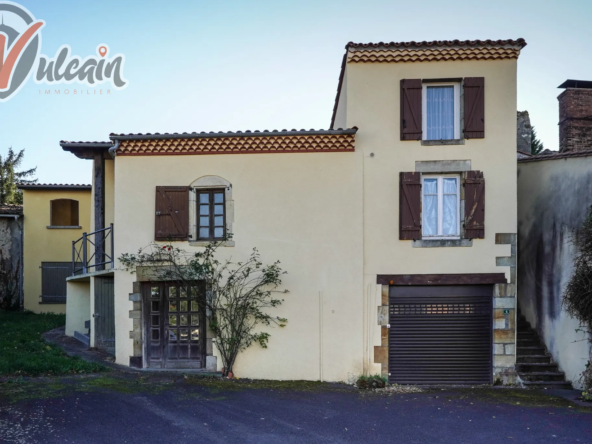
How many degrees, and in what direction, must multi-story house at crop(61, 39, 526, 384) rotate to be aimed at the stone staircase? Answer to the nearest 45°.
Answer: approximately 90° to its left

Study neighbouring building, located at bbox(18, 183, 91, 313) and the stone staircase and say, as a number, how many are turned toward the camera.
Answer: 2

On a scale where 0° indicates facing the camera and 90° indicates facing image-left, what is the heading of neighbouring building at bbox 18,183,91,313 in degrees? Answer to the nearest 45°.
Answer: approximately 0°

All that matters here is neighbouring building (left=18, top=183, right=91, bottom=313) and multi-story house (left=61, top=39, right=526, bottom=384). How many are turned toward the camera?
2

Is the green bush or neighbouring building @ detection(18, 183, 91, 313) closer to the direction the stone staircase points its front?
the green bush

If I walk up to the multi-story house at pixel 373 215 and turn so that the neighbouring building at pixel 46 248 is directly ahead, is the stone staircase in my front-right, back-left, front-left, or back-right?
back-right

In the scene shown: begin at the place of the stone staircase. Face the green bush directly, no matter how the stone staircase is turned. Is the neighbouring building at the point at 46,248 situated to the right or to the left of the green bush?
right
